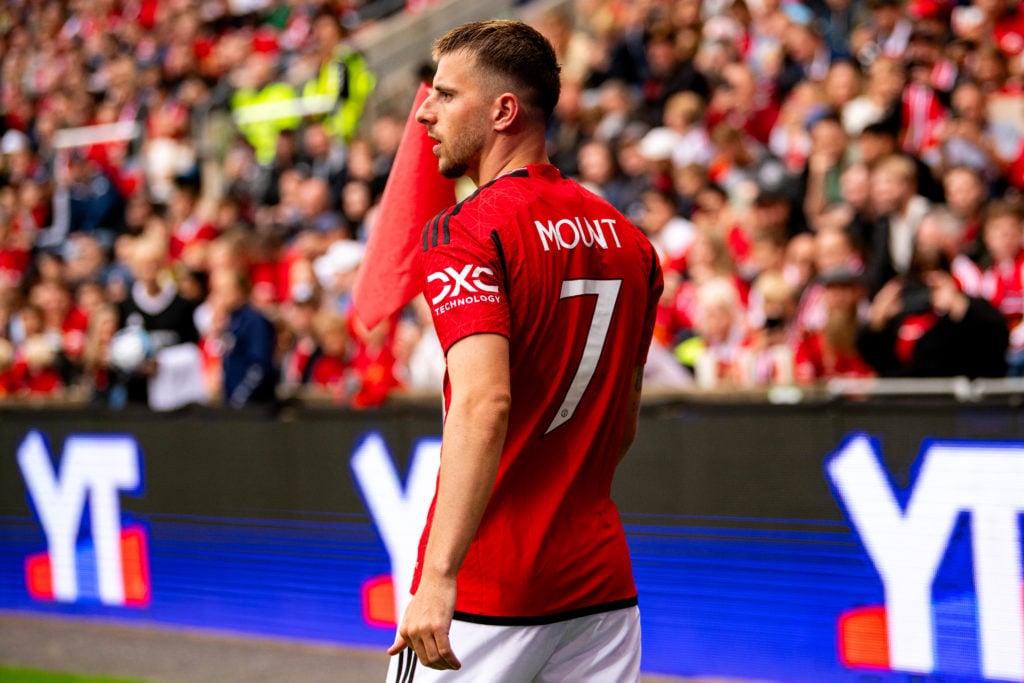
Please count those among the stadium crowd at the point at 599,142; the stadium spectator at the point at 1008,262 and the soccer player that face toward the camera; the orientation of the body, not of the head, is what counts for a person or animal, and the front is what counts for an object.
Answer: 2

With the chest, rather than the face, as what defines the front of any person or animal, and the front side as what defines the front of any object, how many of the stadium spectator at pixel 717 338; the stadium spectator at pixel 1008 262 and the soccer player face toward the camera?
2

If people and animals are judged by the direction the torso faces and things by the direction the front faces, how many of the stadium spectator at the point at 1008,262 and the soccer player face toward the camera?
1

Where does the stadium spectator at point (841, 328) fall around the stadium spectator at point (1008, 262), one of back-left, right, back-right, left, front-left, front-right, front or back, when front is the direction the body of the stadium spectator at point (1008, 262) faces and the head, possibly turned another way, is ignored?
front-right

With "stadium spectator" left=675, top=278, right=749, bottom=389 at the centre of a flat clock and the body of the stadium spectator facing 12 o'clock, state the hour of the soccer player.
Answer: The soccer player is roughly at 12 o'clock from the stadium spectator.
